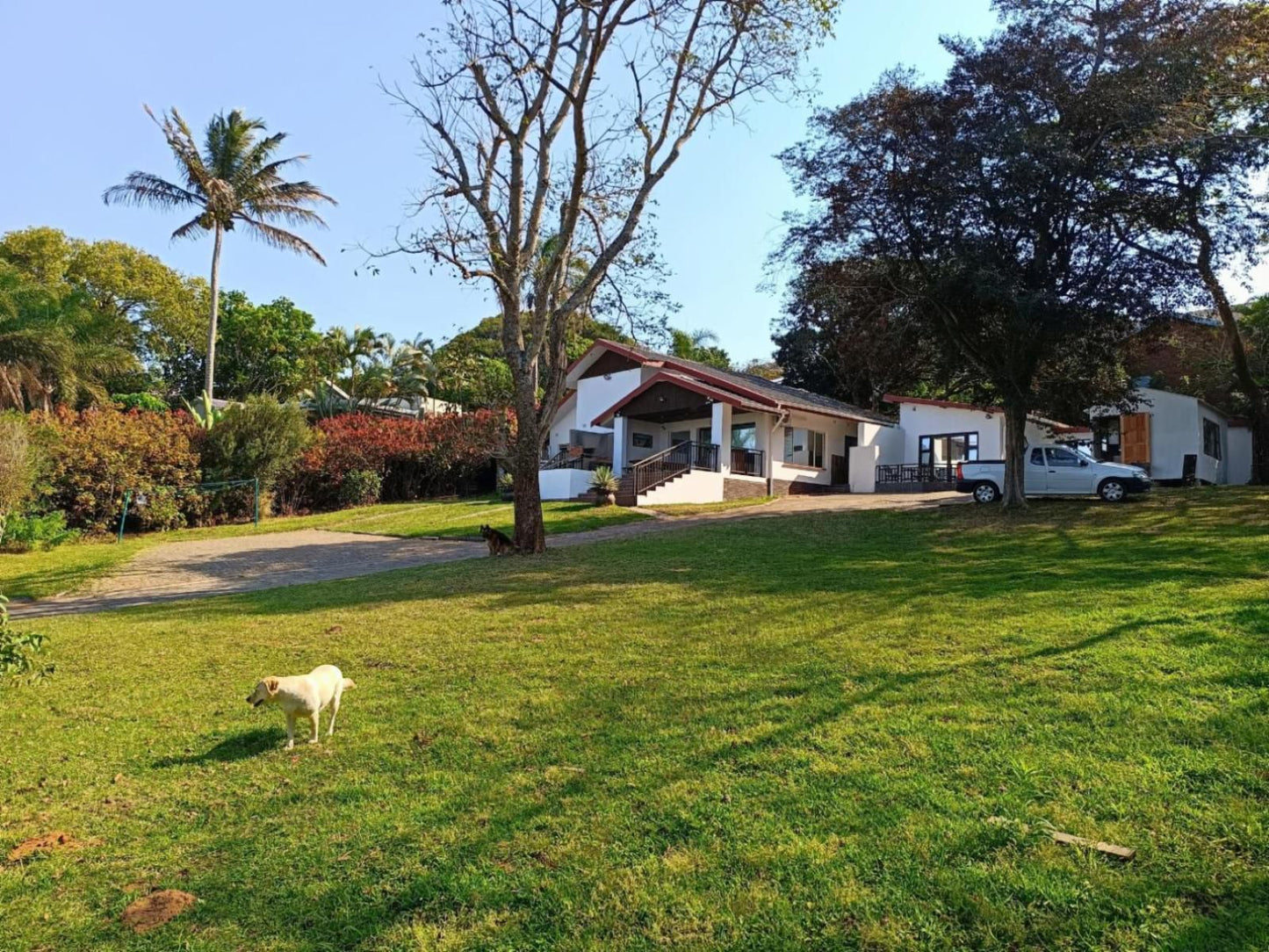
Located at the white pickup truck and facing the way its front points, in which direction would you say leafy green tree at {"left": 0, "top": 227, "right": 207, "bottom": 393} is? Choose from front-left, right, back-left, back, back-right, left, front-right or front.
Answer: back

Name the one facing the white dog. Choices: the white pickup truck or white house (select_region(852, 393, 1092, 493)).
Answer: the white house

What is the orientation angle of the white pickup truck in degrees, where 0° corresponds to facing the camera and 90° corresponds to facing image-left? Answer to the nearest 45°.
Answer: approximately 270°

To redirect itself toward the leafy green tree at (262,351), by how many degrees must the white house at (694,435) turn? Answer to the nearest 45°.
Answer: approximately 90° to its right

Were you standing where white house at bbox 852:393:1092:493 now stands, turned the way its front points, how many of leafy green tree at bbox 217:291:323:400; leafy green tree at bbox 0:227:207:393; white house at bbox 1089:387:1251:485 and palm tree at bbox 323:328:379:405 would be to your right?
3

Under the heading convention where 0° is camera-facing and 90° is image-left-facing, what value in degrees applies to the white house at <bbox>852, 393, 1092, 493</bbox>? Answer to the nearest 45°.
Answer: approximately 0°

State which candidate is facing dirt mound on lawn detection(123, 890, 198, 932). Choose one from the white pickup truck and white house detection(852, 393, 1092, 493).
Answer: the white house

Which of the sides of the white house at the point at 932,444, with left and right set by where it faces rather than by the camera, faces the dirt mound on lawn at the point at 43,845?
front

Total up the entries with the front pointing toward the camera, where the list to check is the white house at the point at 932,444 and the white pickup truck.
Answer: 1

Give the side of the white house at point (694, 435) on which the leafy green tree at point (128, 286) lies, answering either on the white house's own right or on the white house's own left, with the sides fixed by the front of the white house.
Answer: on the white house's own right

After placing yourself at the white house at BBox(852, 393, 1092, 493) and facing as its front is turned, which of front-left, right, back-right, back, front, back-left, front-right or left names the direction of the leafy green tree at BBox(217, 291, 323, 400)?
right

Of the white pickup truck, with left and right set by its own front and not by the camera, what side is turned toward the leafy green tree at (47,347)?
back

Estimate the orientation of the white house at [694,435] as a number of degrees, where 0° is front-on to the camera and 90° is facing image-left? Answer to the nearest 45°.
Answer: approximately 45°
